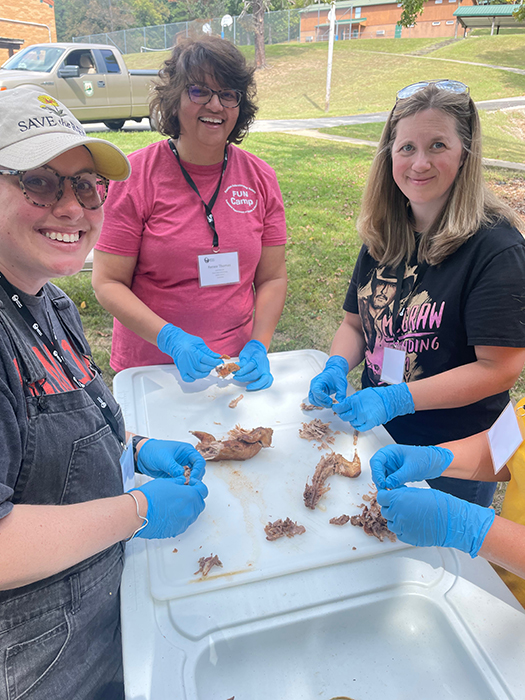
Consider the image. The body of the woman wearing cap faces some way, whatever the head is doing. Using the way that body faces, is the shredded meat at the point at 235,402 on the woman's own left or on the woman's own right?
on the woman's own left

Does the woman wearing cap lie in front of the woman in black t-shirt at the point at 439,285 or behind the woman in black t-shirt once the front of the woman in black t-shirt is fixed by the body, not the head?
in front

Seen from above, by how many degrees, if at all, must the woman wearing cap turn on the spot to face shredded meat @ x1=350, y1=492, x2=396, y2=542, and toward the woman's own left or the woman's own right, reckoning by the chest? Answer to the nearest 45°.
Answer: approximately 45° to the woman's own left

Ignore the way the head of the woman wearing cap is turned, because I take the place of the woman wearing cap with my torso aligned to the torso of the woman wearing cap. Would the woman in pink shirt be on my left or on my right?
on my left

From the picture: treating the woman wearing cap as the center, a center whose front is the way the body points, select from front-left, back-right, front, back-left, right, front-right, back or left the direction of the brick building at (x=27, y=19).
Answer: back-left

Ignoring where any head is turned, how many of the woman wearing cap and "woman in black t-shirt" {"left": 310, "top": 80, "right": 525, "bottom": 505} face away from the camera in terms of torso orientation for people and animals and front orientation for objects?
0

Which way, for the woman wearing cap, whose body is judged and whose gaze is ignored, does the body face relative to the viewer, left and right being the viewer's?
facing the viewer and to the right of the viewer
